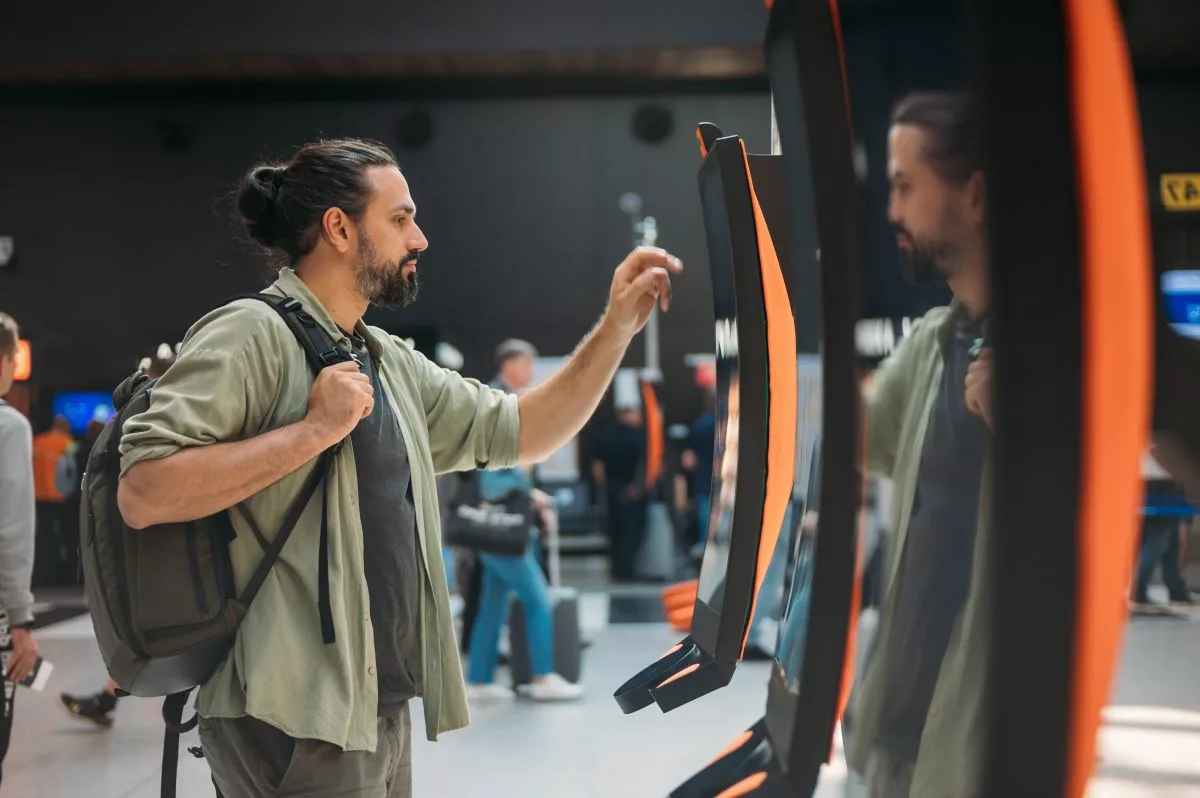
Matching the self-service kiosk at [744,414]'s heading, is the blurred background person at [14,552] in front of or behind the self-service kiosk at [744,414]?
in front

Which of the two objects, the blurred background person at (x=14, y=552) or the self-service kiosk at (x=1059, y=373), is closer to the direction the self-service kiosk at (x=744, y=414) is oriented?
the blurred background person

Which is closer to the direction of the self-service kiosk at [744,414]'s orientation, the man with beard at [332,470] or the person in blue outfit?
the man with beard

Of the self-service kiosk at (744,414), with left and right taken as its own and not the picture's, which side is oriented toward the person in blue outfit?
right

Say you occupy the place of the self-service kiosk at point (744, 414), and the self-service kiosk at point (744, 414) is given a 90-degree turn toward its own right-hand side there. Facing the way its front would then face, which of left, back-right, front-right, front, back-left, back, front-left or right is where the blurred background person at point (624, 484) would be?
front

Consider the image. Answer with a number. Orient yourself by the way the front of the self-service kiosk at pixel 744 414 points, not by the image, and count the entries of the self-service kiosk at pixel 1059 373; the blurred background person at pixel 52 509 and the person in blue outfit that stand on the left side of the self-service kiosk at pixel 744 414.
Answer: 1

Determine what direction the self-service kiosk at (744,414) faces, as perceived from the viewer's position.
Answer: facing to the left of the viewer

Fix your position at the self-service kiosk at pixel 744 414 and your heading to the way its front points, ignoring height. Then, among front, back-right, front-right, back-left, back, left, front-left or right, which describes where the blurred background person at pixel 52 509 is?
front-right

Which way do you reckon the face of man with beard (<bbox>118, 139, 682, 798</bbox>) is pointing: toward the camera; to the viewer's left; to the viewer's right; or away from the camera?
to the viewer's right

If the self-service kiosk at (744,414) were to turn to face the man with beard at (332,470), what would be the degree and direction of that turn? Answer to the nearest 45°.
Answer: approximately 45° to its right
